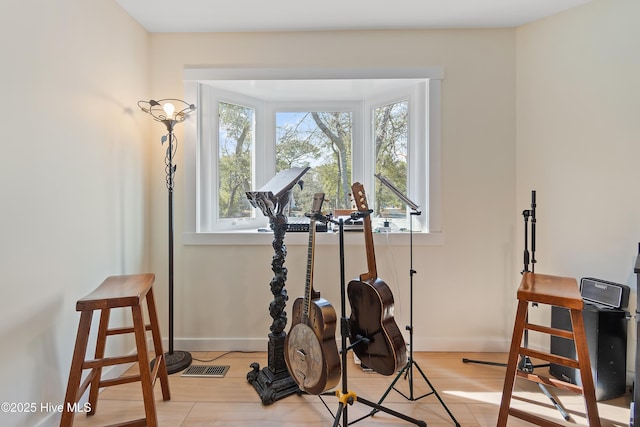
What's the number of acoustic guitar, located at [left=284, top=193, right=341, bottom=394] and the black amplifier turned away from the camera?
0

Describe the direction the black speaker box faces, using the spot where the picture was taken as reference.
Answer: facing the viewer and to the left of the viewer

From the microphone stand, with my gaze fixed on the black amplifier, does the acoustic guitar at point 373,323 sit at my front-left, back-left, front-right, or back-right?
back-right

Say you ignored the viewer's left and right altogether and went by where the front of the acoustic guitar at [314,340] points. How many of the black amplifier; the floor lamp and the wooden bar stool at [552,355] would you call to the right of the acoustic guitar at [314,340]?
1

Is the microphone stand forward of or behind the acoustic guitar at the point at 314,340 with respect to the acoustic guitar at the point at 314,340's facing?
behind
